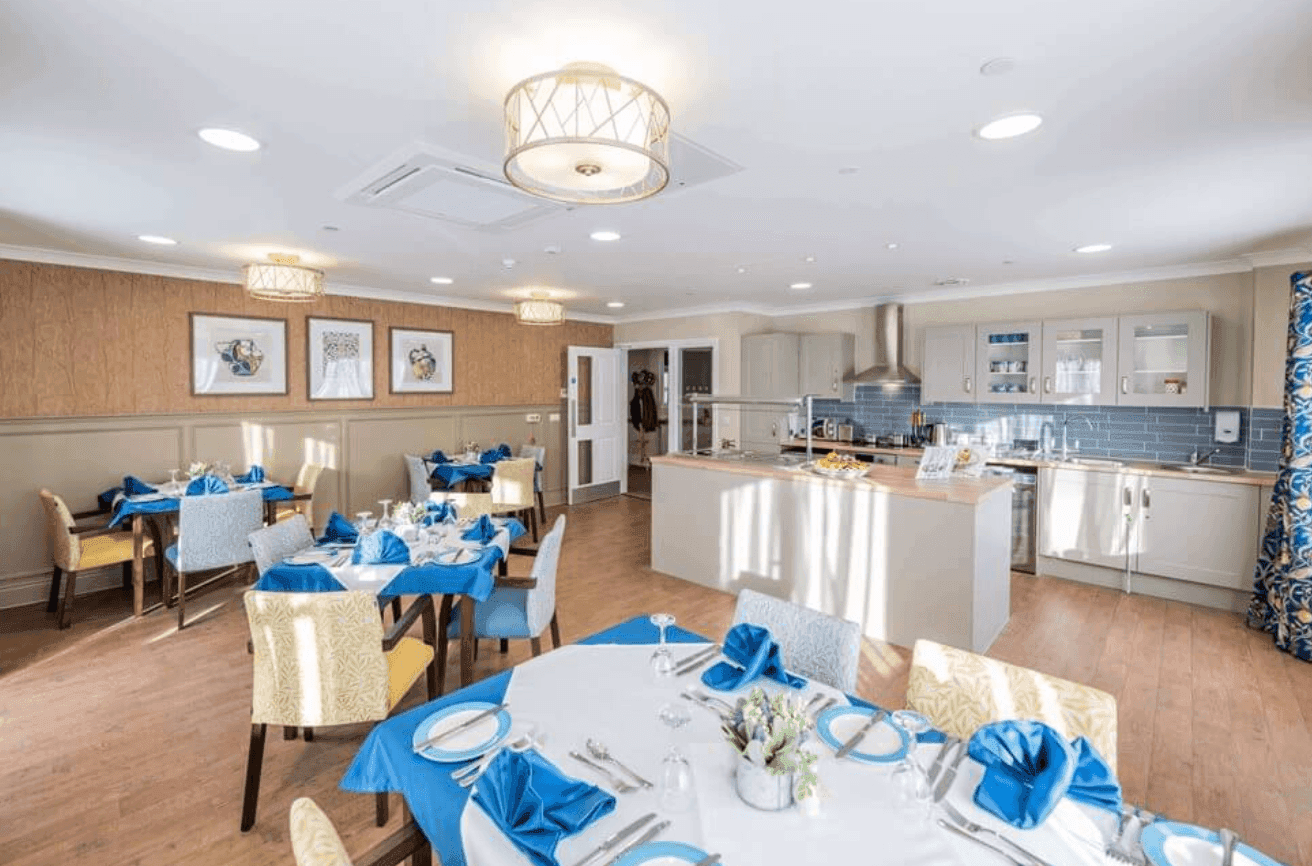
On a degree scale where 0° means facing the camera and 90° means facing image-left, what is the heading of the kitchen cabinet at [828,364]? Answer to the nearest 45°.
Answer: approximately 45°

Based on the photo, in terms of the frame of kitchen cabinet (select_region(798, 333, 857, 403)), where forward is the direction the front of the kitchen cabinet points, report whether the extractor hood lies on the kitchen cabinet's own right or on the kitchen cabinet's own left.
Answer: on the kitchen cabinet's own left

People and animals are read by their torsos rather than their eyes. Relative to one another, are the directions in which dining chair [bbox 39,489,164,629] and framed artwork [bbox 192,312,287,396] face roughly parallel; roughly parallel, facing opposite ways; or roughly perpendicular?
roughly perpendicular

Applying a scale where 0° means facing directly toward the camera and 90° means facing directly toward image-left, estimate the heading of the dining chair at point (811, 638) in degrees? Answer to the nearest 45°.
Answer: approximately 45°

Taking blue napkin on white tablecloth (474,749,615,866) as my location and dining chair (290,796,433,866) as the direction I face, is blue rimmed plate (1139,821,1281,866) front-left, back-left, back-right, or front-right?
back-left

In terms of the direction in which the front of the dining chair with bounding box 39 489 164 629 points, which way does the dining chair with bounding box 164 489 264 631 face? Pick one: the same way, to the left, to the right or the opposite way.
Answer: to the left

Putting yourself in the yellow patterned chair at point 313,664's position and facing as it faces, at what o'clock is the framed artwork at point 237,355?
The framed artwork is roughly at 10 o'clock from the yellow patterned chair.

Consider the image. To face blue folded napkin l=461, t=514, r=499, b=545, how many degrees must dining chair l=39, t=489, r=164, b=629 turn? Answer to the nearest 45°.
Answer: approximately 90° to its right

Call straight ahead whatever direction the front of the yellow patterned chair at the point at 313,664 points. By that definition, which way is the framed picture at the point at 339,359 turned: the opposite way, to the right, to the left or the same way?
to the right

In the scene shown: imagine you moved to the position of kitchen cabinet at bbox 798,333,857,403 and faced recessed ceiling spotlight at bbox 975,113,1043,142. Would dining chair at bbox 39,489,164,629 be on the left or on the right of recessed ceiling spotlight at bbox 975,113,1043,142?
right
